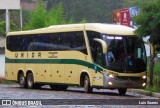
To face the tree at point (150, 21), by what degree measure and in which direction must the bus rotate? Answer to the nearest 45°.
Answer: approximately 45° to its left

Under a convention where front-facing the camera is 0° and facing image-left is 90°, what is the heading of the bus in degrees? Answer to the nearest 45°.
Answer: approximately 315°
